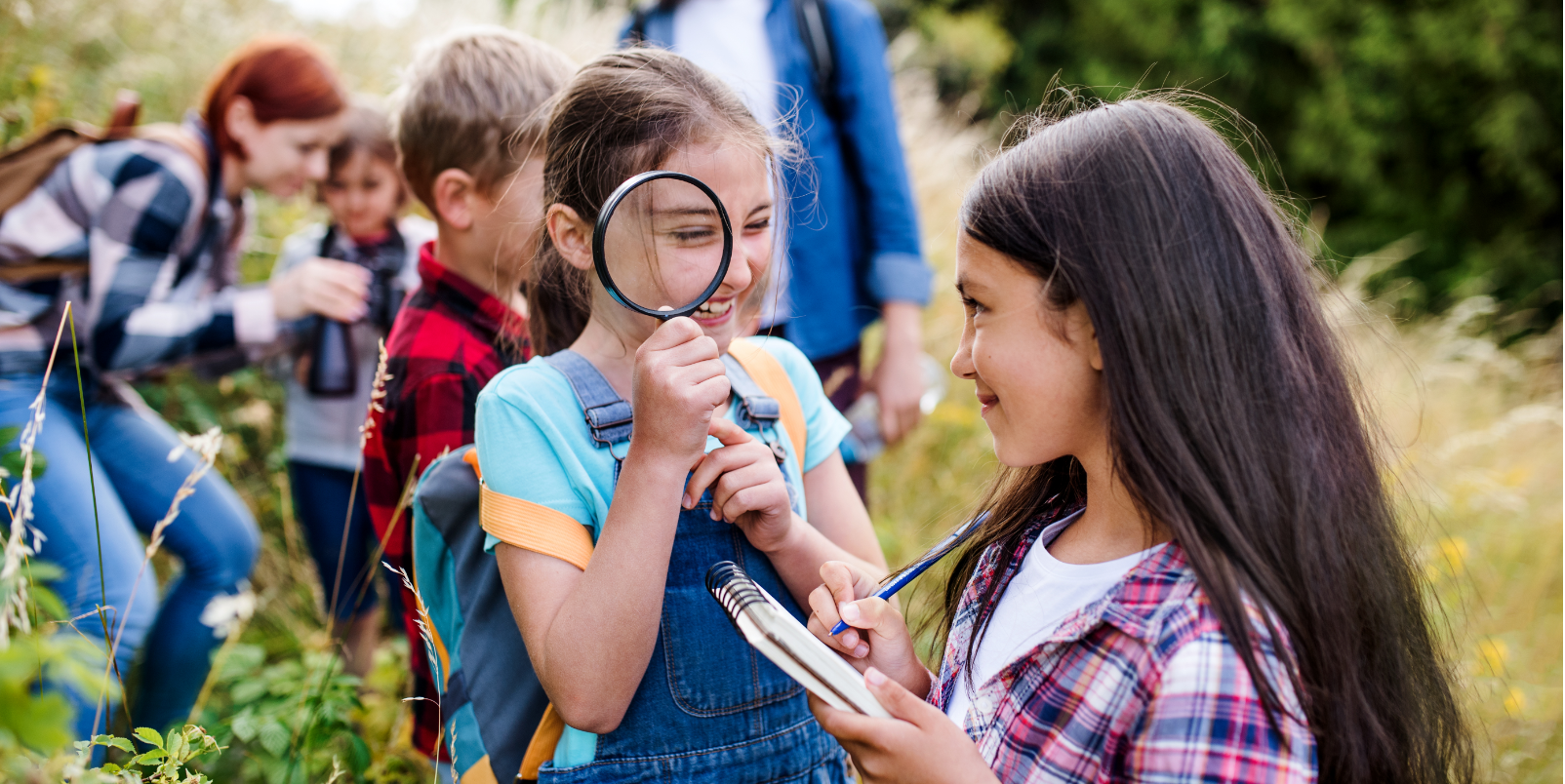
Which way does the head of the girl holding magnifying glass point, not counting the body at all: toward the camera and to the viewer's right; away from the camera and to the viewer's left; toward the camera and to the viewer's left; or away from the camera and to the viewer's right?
toward the camera and to the viewer's right

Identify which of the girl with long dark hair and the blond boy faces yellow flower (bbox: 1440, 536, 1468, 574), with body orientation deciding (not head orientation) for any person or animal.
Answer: the blond boy

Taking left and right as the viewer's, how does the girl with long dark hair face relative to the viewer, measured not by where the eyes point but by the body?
facing the viewer and to the left of the viewer

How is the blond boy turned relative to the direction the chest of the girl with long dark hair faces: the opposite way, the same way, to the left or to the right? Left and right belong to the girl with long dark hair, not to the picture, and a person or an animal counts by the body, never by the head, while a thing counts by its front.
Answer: the opposite way

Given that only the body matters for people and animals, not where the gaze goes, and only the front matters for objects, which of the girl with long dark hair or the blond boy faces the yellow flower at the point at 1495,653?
the blond boy

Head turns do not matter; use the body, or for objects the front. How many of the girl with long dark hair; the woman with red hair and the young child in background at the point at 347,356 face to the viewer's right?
1

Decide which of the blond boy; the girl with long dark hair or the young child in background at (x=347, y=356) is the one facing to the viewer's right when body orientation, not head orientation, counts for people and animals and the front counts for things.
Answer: the blond boy

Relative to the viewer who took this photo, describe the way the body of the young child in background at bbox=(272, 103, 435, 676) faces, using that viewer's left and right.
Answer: facing the viewer

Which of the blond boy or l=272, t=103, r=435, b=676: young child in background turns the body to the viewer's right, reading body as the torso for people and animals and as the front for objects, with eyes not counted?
the blond boy

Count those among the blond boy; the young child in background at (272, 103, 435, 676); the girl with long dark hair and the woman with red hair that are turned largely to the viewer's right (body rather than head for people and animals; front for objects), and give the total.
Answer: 2

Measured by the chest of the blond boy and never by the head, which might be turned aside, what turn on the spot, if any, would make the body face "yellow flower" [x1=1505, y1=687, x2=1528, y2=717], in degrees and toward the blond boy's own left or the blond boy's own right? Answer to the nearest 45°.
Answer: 0° — they already face it

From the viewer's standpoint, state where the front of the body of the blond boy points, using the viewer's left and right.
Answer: facing to the right of the viewer
